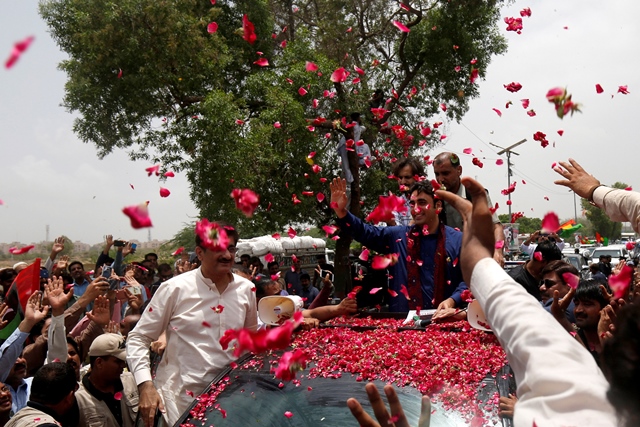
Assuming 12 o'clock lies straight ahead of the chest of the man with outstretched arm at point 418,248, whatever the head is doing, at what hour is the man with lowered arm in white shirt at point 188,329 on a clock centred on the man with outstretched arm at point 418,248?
the man with lowered arm in white shirt at point 188,329 is roughly at 2 o'clock from the man with outstretched arm at point 418,248.

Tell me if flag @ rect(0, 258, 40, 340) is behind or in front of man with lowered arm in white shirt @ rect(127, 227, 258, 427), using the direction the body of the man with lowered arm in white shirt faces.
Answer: behind

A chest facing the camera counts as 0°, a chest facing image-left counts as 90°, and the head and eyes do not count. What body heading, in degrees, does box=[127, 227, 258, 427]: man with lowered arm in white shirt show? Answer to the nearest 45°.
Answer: approximately 315°

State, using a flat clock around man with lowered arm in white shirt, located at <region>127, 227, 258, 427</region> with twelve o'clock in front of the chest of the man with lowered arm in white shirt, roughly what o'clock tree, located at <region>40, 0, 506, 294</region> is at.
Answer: The tree is roughly at 8 o'clock from the man with lowered arm in white shirt.

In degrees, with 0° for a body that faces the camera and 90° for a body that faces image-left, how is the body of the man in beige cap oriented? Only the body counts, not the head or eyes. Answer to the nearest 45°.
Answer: approximately 315°

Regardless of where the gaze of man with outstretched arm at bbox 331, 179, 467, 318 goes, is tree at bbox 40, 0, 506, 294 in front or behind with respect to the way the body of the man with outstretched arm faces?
behind

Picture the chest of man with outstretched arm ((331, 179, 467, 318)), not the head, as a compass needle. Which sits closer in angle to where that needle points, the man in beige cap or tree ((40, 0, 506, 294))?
the man in beige cap

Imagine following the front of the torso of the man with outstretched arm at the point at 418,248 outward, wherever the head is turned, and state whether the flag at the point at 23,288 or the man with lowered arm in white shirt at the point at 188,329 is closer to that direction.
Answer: the man with lowered arm in white shirt

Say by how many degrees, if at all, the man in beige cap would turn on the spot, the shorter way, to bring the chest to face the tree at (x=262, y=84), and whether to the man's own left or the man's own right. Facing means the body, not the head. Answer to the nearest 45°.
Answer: approximately 90° to the man's own left
